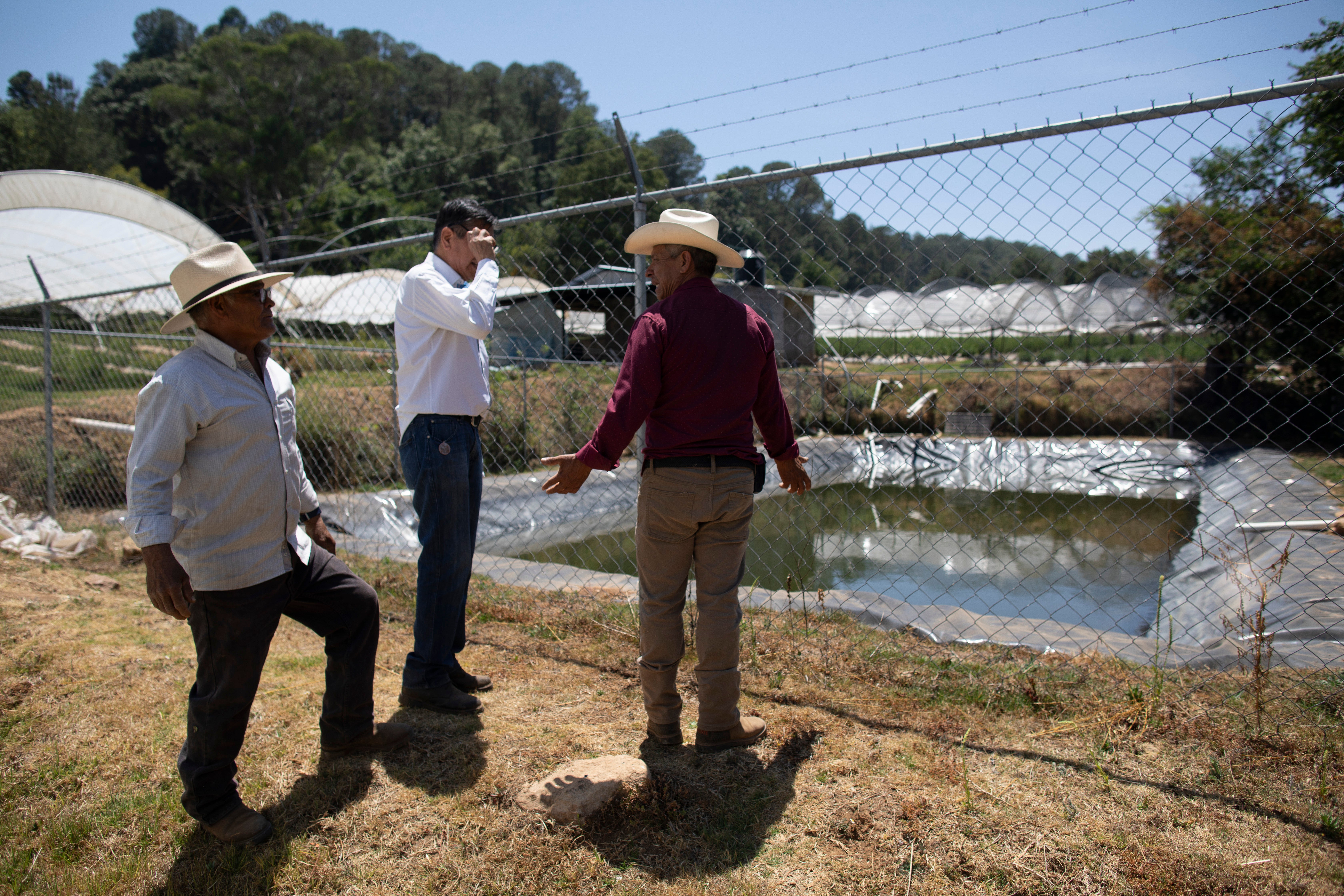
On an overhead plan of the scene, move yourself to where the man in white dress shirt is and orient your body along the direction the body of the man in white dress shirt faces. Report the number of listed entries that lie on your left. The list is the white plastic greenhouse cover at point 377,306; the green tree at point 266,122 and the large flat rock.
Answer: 2

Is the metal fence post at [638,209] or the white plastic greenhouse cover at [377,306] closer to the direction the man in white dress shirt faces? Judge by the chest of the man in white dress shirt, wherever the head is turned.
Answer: the metal fence post

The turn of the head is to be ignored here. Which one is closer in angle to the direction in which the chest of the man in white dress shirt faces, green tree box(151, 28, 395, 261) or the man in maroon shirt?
the man in maroon shirt

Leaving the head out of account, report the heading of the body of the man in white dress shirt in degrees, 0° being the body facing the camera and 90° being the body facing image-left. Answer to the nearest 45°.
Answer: approximately 270°

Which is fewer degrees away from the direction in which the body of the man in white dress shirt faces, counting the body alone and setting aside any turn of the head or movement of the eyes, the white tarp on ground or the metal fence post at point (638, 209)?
the metal fence post

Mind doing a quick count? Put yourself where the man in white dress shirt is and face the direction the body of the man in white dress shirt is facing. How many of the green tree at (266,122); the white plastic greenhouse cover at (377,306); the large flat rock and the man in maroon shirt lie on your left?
2

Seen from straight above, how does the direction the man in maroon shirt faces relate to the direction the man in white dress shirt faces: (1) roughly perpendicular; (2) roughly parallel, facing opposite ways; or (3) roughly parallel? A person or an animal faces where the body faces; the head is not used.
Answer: roughly perpendicular

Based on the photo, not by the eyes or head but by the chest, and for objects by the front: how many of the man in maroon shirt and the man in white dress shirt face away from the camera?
1

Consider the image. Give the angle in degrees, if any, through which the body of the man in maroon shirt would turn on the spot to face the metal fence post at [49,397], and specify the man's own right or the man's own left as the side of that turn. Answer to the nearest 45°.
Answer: approximately 45° to the man's own left

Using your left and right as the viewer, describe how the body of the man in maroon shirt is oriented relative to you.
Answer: facing away from the viewer
